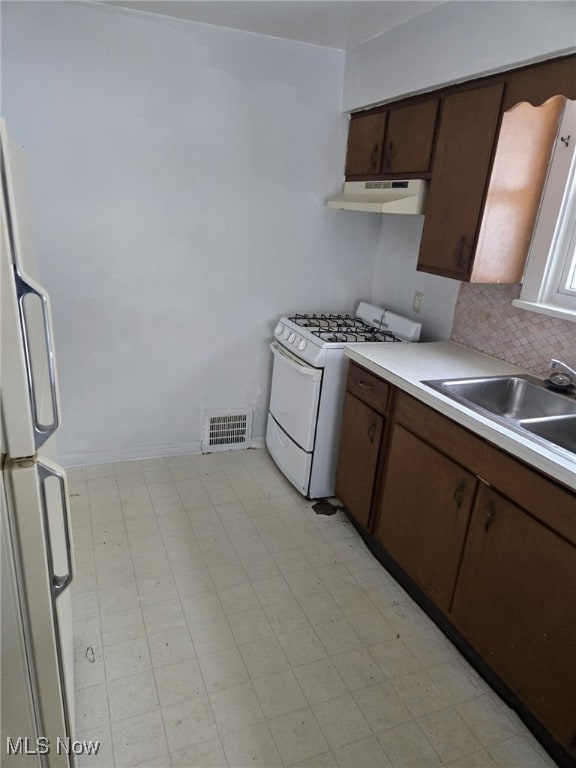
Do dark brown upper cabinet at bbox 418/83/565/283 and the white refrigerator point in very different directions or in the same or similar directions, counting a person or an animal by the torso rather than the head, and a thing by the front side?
very different directions

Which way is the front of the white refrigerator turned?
to the viewer's right

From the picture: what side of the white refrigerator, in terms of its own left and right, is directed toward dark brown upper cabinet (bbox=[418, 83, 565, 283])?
front

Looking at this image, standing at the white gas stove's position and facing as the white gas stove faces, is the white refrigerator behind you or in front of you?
in front

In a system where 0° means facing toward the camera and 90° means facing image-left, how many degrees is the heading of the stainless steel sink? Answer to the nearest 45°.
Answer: approximately 45°

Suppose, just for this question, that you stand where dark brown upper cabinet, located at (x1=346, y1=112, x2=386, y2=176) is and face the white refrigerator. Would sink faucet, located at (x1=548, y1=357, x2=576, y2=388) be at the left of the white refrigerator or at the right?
left

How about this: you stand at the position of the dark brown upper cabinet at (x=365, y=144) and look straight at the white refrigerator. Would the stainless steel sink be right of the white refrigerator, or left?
left

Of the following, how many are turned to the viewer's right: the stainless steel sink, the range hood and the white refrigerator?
1

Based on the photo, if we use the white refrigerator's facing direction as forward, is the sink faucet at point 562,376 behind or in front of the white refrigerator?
in front

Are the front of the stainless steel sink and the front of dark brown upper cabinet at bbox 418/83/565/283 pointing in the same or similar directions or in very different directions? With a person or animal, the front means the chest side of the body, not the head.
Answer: same or similar directions
